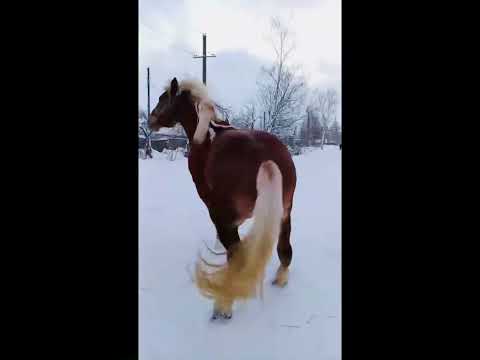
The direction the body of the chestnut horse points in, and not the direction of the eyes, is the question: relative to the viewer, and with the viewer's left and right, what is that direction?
facing away from the viewer and to the left of the viewer
